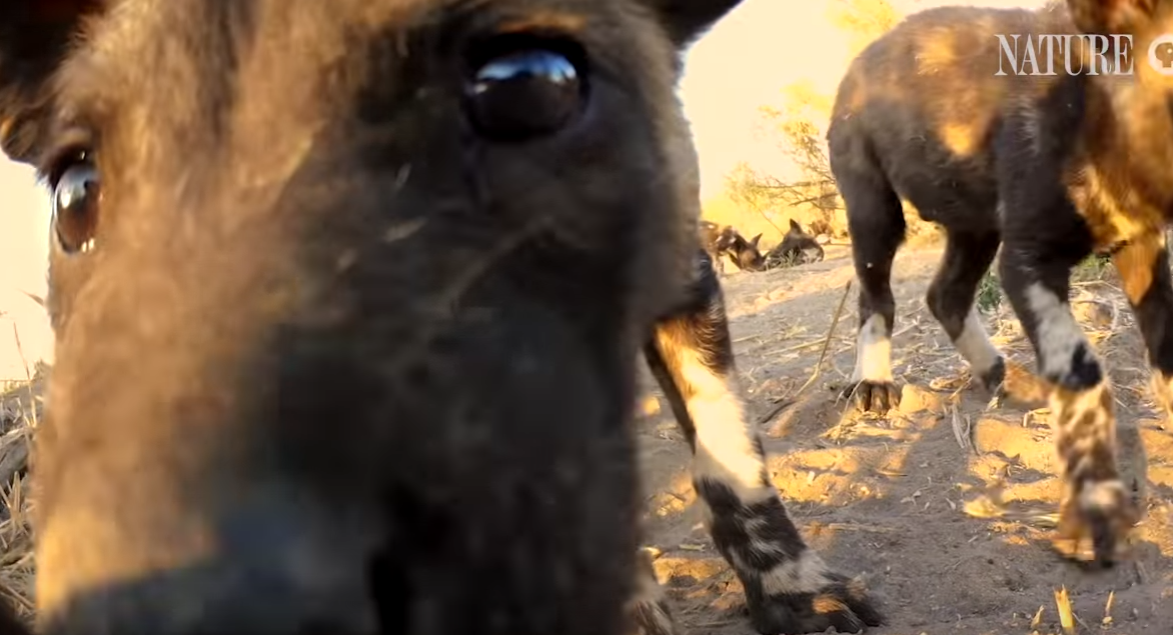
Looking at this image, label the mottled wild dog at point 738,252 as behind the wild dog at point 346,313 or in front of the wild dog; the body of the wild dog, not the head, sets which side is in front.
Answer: behind

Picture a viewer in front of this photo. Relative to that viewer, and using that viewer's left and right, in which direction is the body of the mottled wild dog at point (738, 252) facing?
facing to the right of the viewer

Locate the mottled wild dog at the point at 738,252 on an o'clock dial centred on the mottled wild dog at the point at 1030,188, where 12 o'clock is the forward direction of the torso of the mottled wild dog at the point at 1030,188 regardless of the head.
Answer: the mottled wild dog at the point at 738,252 is roughly at 7 o'clock from the mottled wild dog at the point at 1030,188.

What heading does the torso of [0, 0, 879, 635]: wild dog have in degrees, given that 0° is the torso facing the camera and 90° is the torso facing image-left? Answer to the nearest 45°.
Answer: approximately 0°

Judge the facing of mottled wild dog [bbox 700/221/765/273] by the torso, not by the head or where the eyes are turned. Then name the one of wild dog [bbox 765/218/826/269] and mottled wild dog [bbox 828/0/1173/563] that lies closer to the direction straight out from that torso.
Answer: the wild dog

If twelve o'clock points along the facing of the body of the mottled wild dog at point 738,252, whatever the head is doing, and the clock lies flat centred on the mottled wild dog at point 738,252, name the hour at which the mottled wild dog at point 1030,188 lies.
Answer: the mottled wild dog at point 1030,188 is roughly at 3 o'clock from the mottled wild dog at point 738,252.

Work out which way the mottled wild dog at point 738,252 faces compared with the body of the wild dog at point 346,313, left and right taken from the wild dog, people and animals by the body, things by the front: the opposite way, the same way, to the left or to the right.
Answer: to the left

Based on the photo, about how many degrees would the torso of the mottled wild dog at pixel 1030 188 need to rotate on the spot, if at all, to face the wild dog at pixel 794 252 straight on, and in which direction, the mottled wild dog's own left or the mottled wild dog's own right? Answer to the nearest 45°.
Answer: approximately 135° to the mottled wild dog's own left

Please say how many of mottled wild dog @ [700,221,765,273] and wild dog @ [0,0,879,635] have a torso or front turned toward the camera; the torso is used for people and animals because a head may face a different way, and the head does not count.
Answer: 1
